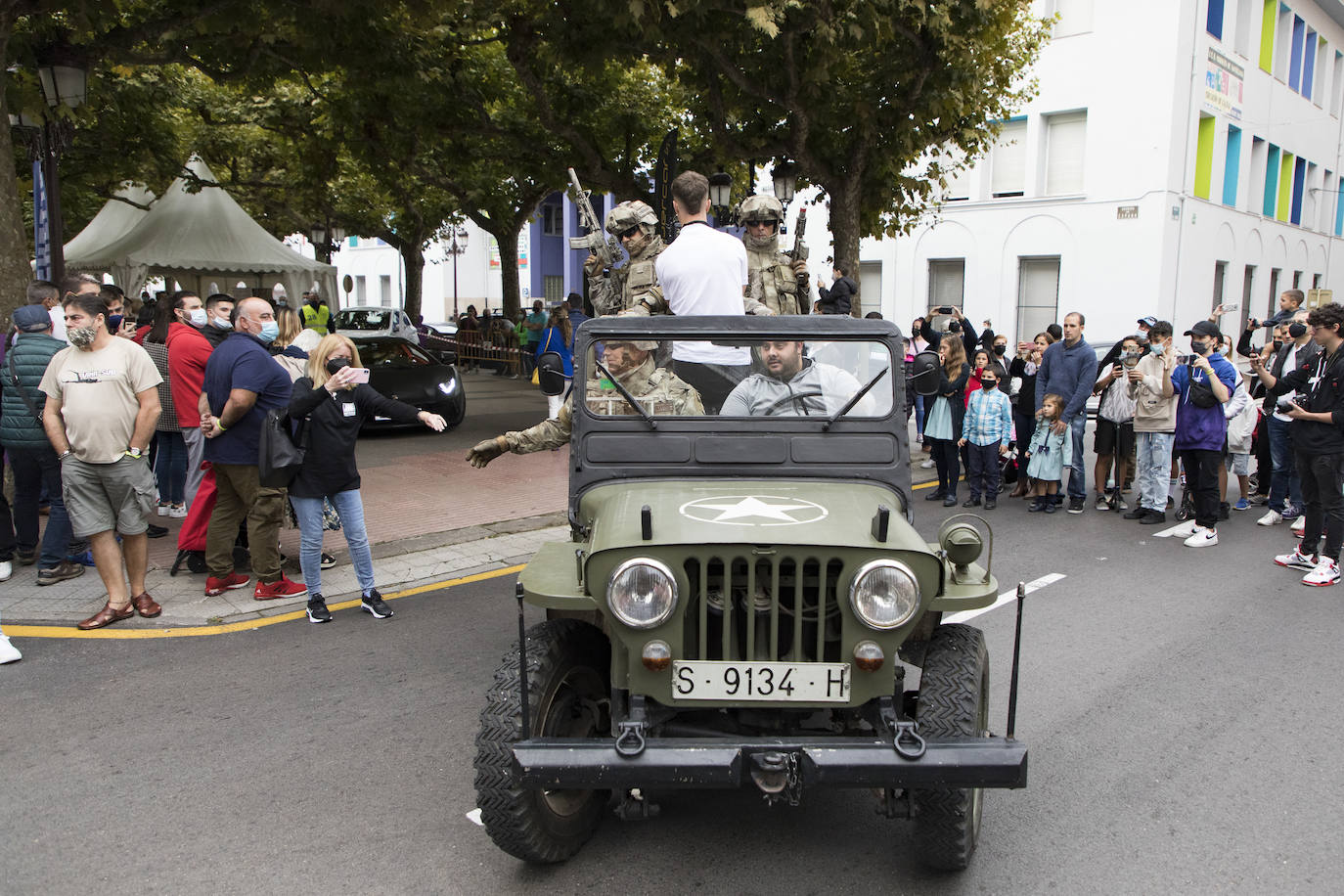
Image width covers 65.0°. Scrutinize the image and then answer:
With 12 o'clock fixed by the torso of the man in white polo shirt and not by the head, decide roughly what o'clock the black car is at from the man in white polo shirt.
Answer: The black car is roughly at 11 o'clock from the man in white polo shirt.

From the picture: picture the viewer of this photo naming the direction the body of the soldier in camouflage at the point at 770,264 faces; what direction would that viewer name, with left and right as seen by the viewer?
facing the viewer

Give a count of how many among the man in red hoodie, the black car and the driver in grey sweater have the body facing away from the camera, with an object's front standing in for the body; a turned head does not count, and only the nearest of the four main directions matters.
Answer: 0

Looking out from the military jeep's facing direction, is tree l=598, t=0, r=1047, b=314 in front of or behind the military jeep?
behind

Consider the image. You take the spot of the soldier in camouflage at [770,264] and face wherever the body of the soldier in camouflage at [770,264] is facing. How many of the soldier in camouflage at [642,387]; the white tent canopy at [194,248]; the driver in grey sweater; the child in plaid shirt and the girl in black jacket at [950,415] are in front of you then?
2

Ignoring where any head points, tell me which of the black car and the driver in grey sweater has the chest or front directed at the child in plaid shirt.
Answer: the black car

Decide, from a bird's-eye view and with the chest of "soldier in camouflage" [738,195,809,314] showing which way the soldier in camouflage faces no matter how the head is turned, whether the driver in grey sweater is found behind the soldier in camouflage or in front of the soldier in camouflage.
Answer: in front

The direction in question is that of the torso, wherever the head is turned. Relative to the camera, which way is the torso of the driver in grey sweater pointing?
toward the camera

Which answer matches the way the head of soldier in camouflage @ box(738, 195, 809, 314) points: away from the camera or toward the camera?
toward the camera

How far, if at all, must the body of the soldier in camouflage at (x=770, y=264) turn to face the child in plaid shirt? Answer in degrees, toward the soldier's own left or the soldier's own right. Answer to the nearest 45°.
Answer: approximately 135° to the soldier's own left

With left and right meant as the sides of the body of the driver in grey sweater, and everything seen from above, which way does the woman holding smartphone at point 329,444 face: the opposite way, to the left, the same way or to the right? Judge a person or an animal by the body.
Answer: to the left

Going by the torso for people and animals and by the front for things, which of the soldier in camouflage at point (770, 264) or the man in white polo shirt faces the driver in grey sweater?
the soldier in camouflage

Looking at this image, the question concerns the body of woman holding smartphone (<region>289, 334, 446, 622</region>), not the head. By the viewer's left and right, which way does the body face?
facing the viewer and to the right of the viewer

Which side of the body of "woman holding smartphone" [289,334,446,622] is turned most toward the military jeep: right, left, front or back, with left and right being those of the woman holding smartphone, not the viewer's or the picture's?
front

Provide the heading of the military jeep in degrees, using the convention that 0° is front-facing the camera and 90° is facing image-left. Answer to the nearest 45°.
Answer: approximately 0°

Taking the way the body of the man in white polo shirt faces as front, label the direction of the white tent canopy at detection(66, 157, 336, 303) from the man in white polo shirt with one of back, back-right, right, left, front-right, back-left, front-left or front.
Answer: front-left

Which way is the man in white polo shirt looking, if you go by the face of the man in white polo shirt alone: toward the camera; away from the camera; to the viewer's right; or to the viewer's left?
away from the camera

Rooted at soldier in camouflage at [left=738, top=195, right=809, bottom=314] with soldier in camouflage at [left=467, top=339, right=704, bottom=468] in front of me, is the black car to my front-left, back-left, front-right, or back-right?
back-right
